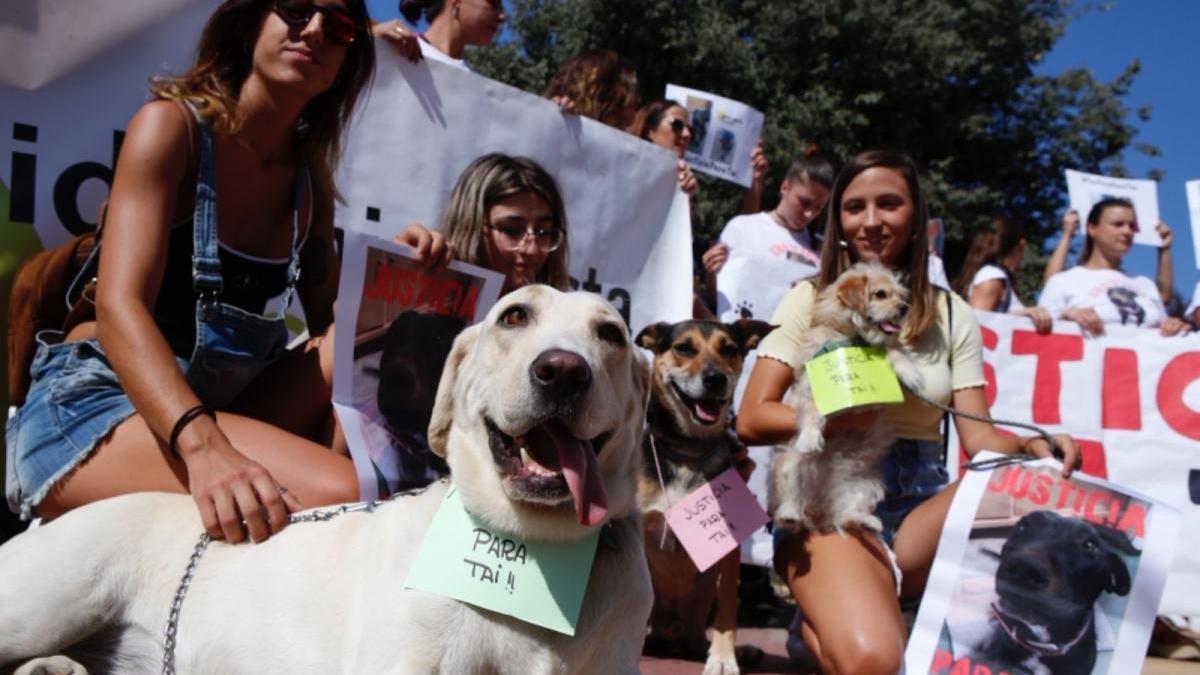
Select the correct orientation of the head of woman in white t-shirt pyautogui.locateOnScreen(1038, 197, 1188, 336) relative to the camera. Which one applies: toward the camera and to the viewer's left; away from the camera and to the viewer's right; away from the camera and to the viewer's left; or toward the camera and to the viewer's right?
toward the camera and to the viewer's right

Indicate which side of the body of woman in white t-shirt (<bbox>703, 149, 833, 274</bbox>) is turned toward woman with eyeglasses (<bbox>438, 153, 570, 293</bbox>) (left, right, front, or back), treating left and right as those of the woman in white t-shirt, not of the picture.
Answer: right

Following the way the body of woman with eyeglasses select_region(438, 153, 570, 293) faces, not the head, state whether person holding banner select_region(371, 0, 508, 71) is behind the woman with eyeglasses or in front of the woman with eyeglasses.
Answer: behind

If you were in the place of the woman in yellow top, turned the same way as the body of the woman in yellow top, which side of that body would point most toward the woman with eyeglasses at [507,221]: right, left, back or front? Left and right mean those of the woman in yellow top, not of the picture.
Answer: right

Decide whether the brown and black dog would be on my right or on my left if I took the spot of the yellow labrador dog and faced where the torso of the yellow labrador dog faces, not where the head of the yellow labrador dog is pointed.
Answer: on my left

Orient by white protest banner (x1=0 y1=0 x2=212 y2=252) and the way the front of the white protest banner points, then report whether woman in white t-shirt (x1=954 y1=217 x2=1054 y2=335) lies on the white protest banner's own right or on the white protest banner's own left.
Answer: on the white protest banner's own left

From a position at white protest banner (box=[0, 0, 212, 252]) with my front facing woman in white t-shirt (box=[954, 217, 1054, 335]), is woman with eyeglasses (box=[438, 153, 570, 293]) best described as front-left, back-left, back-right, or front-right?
front-right

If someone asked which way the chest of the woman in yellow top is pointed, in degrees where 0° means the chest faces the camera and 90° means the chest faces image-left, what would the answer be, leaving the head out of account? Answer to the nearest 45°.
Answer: approximately 0°

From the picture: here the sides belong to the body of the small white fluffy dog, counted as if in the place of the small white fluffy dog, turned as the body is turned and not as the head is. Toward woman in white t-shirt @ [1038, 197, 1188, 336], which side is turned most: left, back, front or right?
left

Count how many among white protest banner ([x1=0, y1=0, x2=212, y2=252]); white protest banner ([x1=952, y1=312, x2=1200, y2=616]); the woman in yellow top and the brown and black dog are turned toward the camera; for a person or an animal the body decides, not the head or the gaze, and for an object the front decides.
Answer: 4

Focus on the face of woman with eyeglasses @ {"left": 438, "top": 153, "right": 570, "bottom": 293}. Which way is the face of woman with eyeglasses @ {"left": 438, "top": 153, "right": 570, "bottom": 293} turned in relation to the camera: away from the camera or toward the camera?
toward the camera

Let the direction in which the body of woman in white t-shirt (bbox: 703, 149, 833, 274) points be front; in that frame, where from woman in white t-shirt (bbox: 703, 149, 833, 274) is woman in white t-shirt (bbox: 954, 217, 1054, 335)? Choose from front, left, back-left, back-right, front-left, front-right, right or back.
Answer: left

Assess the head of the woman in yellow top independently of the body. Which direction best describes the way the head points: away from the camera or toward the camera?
toward the camera

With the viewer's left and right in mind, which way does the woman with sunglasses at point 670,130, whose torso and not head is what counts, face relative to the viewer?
facing the viewer and to the right of the viewer
